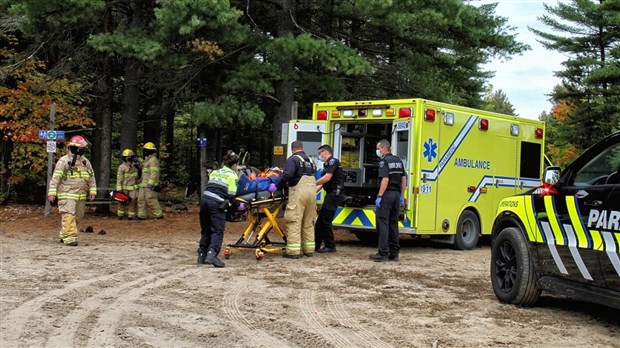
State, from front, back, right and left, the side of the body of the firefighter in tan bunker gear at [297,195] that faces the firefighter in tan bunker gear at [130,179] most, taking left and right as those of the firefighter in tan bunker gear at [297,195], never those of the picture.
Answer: front

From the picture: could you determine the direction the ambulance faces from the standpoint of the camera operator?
facing away from the viewer and to the right of the viewer

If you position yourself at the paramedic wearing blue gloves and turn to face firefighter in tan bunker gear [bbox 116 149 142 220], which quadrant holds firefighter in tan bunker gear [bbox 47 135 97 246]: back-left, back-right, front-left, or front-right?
front-left

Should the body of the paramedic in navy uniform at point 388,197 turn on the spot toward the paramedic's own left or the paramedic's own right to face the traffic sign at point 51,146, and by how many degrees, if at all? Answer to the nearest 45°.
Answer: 0° — they already face it

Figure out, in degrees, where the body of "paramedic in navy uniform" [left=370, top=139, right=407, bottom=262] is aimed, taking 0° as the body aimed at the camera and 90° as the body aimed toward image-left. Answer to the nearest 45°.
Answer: approximately 135°

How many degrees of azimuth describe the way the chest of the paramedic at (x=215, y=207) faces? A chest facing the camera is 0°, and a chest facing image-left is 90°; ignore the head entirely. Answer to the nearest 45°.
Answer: approximately 225°

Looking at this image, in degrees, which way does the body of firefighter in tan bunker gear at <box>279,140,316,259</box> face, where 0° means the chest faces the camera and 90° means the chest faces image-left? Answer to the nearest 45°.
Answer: approximately 135°

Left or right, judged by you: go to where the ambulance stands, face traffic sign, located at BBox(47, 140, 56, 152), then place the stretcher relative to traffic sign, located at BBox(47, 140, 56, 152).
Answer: left

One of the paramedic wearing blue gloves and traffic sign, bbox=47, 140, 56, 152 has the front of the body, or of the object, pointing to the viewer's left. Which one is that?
the paramedic wearing blue gloves

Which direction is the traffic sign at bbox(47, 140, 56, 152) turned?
toward the camera

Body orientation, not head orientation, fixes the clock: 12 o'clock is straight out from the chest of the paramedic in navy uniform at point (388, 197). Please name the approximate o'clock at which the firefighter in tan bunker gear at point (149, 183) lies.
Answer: The firefighter in tan bunker gear is roughly at 12 o'clock from the paramedic in navy uniform.

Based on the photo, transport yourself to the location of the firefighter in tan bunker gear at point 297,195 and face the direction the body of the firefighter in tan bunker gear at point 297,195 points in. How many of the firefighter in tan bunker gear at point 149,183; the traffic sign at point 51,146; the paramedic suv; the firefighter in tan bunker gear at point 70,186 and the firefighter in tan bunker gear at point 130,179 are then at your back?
1

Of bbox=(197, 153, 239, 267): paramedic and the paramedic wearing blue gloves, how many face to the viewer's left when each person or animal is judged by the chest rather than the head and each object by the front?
1

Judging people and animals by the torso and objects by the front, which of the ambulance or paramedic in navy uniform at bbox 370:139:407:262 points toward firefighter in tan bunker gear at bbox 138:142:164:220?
the paramedic in navy uniform

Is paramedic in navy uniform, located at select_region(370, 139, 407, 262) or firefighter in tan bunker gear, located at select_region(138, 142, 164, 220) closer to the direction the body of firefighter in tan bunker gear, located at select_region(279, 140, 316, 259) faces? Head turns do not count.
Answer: the firefighter in tan bunker gear

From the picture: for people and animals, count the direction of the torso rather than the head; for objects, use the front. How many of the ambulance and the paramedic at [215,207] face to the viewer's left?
0
